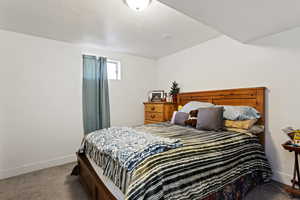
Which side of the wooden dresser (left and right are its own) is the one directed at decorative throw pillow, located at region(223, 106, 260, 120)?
left

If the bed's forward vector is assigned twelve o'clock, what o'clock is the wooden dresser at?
The wooden dresser is roughly at 4 o'clock from the bed.

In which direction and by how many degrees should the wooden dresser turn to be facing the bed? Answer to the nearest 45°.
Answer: approximately 45° to its left

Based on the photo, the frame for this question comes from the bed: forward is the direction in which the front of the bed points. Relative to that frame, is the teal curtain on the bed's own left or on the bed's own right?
on the bed's own right

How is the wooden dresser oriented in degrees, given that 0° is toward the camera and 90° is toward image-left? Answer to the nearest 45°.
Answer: approximately 45°

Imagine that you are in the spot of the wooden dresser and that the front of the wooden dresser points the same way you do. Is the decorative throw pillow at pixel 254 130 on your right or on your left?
on your left

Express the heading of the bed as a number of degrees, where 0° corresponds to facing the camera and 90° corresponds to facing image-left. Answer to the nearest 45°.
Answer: approximately 45°
